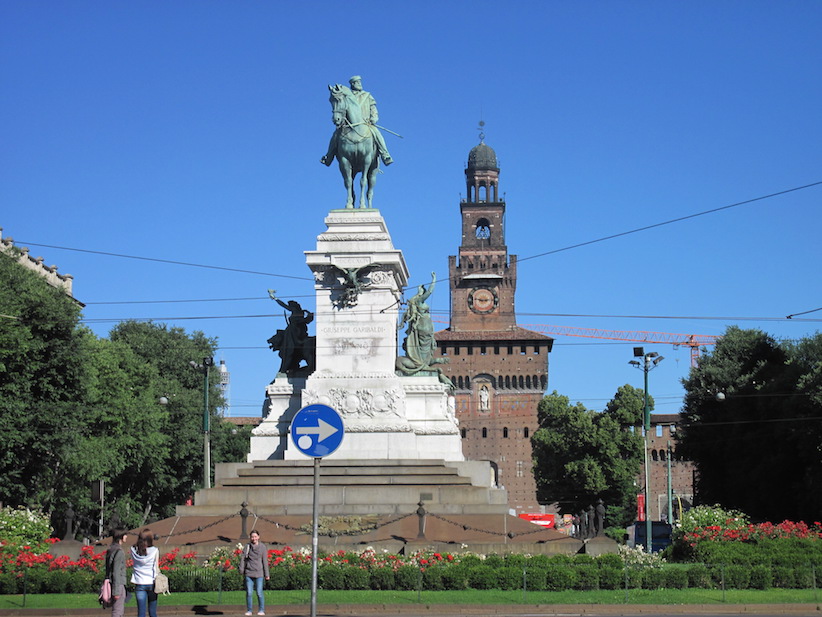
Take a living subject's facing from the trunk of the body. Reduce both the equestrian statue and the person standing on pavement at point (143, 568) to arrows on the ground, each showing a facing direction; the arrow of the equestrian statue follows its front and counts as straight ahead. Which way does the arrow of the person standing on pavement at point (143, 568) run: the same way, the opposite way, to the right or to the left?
the opposite way

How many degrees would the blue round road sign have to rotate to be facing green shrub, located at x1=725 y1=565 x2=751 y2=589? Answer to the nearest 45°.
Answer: approximately 135° to its left

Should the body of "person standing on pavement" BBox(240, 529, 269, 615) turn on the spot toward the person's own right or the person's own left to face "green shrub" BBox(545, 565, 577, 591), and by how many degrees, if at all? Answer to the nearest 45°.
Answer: approximately 135° to the person's own left

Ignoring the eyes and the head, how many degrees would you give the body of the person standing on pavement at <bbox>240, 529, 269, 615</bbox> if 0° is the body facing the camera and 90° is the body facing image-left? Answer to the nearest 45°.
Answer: approximately 0°

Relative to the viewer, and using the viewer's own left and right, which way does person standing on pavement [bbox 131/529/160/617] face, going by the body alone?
facing away from the viewer

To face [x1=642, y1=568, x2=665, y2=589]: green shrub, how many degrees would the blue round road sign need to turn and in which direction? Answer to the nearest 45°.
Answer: approximately 135° to its left

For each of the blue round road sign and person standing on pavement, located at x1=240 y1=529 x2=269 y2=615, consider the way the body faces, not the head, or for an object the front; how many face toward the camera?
2

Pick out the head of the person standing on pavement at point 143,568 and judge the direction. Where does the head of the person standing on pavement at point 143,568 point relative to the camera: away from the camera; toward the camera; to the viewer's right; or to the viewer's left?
away from the camera

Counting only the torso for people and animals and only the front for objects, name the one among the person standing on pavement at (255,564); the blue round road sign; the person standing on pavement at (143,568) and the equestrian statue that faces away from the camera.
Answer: the person standing on pavement at (143,568)

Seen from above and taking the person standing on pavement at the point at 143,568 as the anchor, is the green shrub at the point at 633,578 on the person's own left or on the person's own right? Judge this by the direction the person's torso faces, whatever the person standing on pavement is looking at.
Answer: on the person's own right
